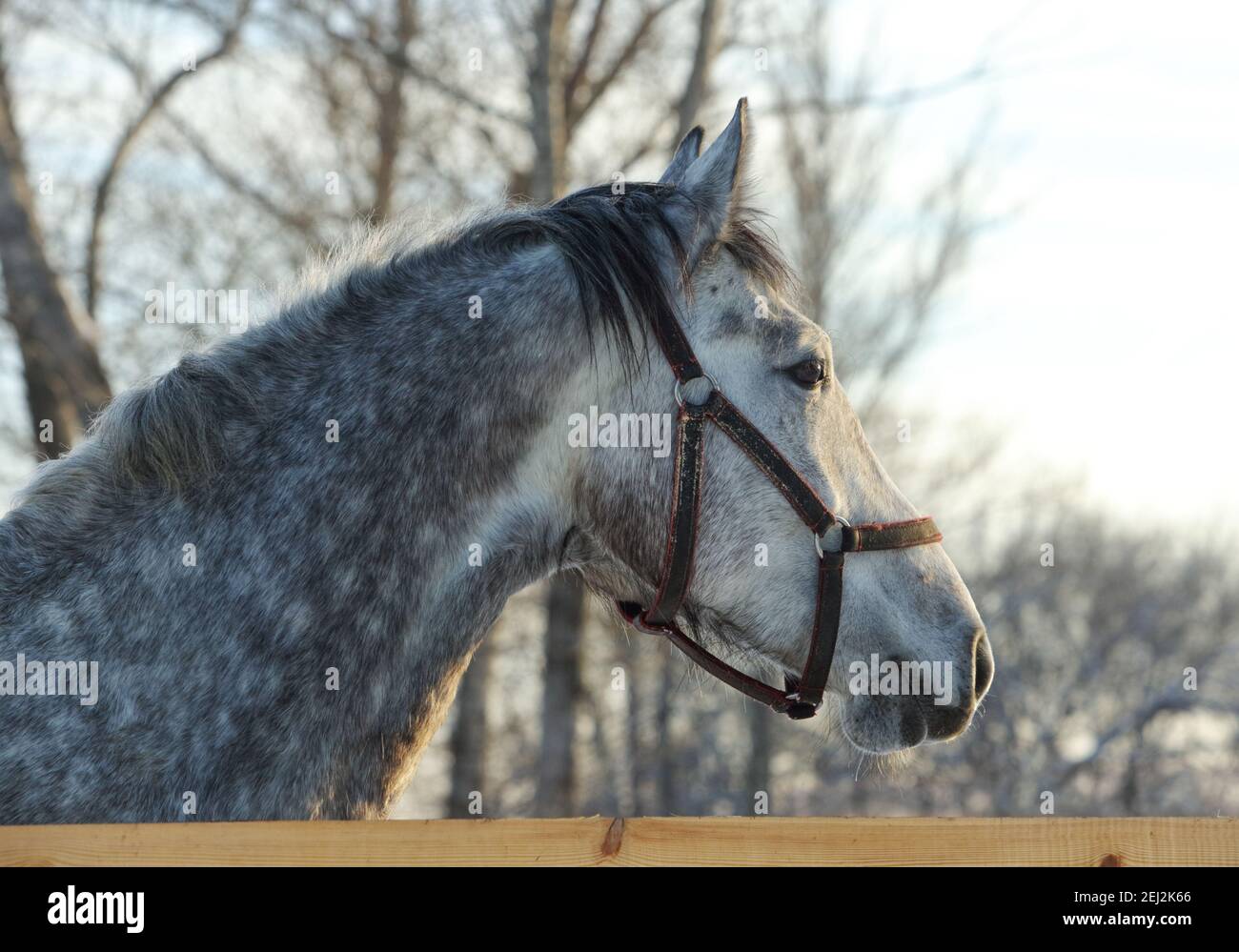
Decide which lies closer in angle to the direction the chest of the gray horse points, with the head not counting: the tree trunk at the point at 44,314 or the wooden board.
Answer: the wooden board

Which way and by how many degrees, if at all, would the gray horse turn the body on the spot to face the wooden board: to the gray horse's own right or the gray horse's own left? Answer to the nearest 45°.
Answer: approximately 45° to the gray horse's own right

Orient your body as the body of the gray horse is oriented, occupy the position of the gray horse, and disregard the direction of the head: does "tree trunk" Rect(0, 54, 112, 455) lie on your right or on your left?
on your left

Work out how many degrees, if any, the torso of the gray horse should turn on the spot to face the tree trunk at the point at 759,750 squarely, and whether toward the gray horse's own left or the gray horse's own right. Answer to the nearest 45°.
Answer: approximately 90° to the gray horse's own left

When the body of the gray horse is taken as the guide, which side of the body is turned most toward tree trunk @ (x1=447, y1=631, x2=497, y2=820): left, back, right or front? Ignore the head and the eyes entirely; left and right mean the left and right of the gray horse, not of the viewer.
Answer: left

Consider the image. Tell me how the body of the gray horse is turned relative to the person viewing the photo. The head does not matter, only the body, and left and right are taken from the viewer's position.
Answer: facing to the right of the viewer

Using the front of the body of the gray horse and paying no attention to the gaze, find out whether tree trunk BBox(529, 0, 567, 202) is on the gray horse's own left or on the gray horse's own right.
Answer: on the gray horse's own left

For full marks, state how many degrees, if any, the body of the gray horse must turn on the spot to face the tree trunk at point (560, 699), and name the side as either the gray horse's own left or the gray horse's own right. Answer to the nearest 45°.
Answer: approximately 90° to the gray horse's own left
